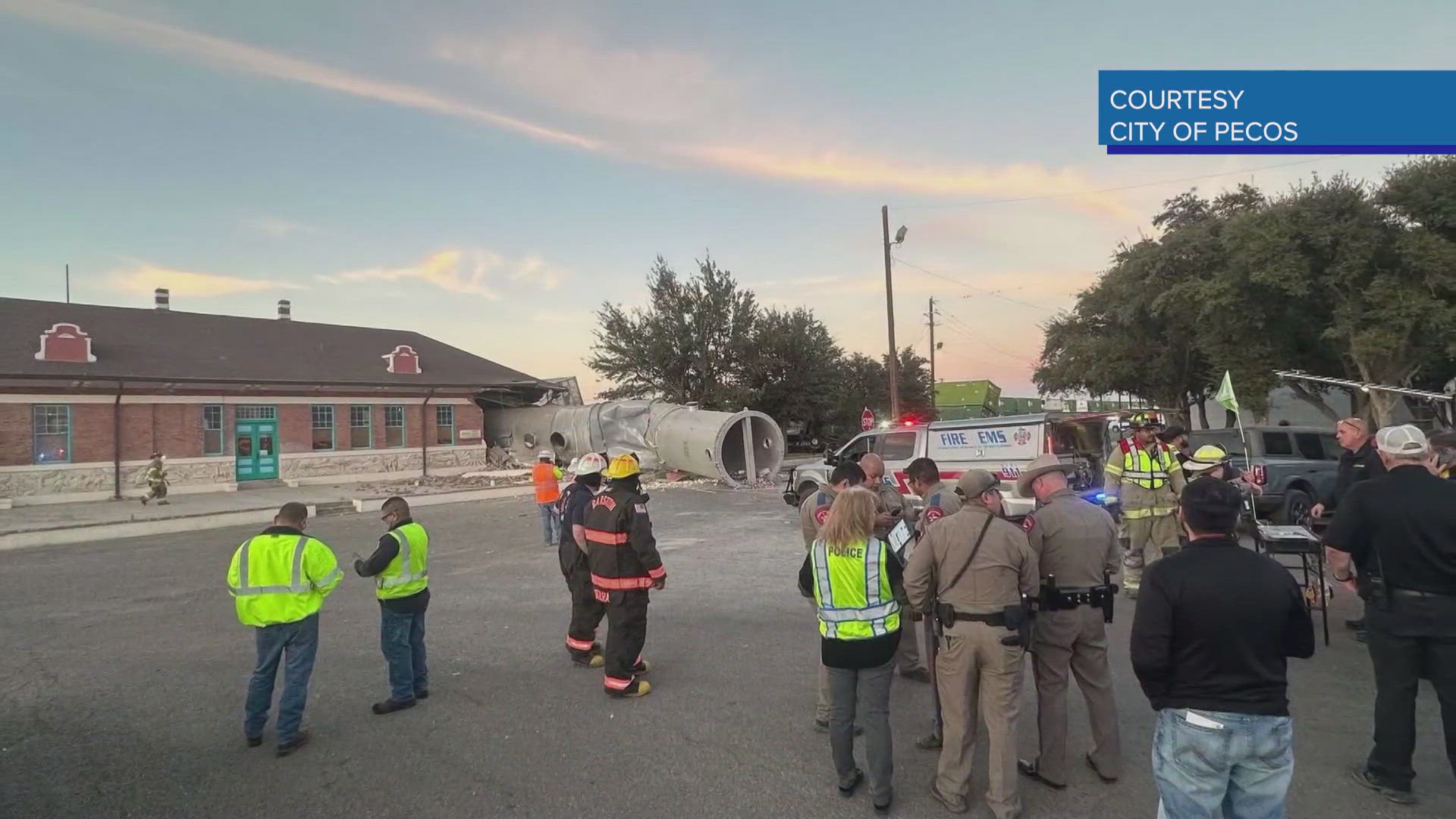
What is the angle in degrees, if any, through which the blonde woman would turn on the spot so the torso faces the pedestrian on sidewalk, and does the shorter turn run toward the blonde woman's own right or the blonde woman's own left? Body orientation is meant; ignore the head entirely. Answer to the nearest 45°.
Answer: approximately 45° to the blonde woman's own left

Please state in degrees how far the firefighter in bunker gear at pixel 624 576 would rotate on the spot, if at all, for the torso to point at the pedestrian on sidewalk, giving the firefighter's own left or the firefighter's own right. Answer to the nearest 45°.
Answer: approximately 90° to the firefighter's own left

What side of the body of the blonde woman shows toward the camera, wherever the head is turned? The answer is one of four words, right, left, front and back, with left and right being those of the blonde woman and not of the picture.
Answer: back

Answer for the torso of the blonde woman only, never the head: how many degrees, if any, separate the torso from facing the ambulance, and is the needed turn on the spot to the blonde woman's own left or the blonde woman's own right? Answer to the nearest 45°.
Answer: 0° — they already face it

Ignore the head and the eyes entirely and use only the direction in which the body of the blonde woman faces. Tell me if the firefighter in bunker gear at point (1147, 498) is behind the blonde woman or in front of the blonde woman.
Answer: in front

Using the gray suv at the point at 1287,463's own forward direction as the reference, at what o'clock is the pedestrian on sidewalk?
The pedestrian on sidewalk is roughly at 7 o'clock from the gray suv.

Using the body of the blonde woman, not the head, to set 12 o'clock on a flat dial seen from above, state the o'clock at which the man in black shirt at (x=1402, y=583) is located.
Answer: The man in black shirt is roughly at 3 o'clock from the blonde woman.

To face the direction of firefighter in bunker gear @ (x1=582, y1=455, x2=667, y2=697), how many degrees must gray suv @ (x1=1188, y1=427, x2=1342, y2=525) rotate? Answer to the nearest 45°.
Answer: approximately 135° to its right

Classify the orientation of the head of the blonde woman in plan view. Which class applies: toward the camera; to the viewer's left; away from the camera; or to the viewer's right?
away from the camera

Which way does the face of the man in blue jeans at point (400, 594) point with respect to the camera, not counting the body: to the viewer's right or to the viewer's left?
to the viewer's left

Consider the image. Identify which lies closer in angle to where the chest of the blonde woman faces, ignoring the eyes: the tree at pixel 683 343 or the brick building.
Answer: the tree

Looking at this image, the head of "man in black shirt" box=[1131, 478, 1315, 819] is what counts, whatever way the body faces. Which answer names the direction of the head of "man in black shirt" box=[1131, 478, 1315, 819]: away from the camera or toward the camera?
away from the camera

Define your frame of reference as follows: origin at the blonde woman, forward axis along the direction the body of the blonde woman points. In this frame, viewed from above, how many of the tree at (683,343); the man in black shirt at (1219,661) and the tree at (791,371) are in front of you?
2

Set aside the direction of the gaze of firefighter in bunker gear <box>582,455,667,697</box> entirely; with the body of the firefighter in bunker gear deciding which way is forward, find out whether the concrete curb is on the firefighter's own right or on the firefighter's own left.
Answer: on the firefighter's own left

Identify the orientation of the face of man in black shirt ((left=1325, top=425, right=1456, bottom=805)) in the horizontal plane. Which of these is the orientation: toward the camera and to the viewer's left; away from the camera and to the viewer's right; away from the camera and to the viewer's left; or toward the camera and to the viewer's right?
away from the camera and to the viewer's left
